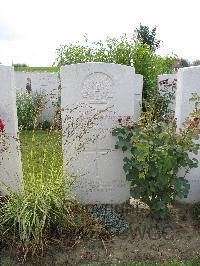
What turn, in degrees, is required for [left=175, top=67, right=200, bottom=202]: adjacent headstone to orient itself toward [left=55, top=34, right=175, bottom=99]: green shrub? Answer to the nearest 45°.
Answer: approximately 180°

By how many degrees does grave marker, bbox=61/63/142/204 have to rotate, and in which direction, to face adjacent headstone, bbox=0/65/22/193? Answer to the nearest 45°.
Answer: approximately 90° to its right

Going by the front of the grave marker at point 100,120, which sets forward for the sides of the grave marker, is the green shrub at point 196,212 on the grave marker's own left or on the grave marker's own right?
on the grave marker's own left

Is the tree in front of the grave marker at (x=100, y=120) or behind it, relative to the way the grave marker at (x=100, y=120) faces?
behind

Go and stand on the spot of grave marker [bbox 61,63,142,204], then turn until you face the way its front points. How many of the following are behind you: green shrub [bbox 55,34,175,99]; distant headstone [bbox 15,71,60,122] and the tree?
3

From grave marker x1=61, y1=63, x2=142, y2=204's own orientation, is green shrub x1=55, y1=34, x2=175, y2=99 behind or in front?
behind

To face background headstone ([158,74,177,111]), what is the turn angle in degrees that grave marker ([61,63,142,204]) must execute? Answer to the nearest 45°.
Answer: approximately 180°

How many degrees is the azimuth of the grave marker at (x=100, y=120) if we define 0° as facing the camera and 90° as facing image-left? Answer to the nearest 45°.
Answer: approximately 0°

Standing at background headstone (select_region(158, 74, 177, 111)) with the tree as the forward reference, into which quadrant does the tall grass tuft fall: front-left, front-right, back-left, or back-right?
back-left

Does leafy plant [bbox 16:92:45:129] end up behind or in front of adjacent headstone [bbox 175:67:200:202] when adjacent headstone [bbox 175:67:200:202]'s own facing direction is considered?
behind

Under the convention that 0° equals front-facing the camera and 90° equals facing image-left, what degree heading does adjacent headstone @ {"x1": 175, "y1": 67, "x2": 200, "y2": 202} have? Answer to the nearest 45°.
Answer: approximately 0°

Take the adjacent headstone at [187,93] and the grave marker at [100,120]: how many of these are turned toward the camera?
2
